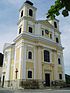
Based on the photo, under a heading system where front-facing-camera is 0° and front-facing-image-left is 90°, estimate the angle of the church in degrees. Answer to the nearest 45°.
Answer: approximately 315°

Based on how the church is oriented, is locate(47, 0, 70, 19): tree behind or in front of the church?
in front
